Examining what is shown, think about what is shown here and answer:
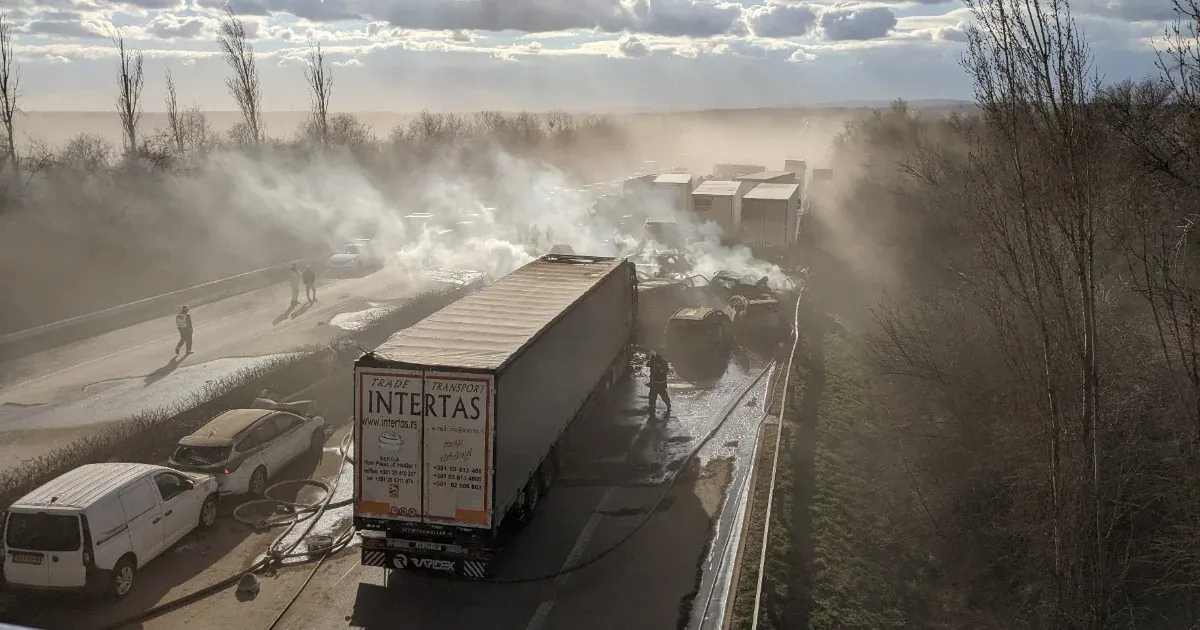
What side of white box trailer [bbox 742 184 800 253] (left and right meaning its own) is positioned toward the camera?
back

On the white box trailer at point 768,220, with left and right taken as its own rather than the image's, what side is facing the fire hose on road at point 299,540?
back

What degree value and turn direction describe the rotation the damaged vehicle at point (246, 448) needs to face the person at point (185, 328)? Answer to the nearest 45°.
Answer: approximately 45° to its left

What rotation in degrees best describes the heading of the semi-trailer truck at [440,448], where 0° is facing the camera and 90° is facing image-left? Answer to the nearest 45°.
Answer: approximately 180°

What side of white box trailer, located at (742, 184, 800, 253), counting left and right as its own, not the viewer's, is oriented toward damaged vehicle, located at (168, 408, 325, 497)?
back

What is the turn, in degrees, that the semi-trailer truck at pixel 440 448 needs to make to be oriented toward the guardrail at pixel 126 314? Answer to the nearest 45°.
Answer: approximately 45° to its left

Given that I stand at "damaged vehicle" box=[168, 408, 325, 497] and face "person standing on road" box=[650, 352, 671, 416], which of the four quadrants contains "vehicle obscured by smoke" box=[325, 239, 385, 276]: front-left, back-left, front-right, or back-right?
front-left

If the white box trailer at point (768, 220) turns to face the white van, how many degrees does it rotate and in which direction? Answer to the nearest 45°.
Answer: approximately 180°

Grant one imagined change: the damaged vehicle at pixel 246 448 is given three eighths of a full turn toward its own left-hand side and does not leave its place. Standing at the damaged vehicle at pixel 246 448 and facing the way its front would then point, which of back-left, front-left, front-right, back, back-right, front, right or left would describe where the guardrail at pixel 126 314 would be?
right

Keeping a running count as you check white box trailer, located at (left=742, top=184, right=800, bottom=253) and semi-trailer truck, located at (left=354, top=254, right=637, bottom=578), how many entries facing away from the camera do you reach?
2

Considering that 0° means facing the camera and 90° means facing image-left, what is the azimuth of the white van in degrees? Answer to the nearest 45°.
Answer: approximately 225°

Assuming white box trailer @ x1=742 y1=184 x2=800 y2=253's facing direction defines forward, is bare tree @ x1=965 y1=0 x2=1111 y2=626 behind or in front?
behind
